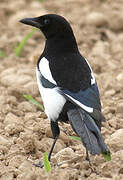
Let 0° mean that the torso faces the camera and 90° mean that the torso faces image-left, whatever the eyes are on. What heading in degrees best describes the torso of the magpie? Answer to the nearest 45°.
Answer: approximately 135°
